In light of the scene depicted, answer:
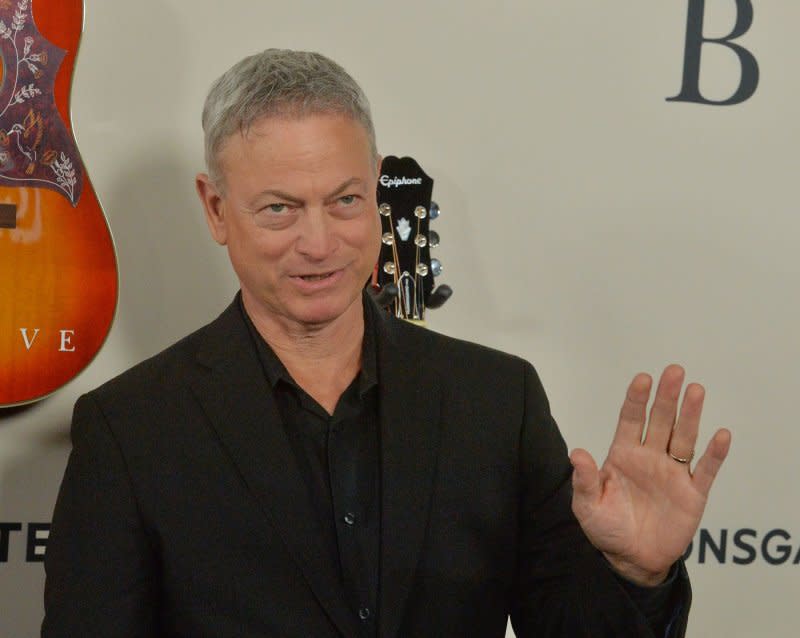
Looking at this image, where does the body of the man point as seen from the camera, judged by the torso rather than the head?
toward the camera
